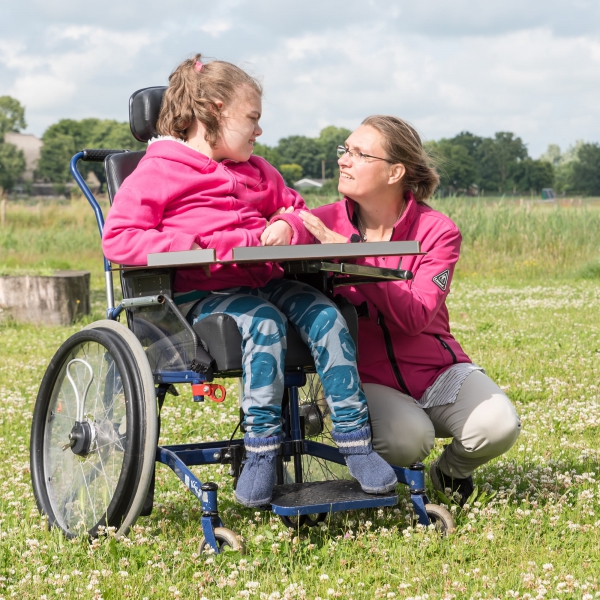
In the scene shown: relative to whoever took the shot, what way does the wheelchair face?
facing the viewer and to the right of the viewer

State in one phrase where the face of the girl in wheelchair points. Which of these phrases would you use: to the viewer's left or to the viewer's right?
to the viewer's right
